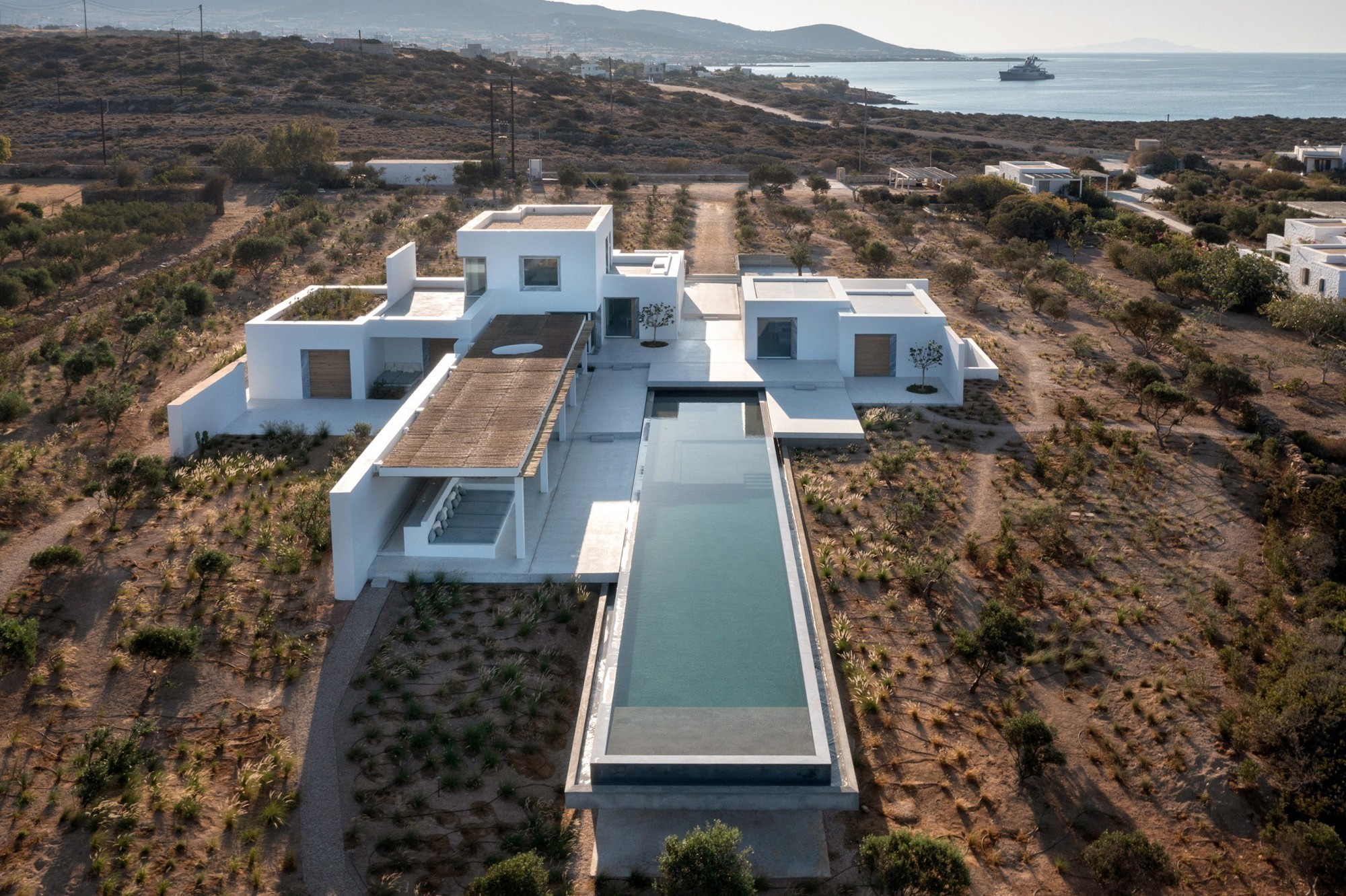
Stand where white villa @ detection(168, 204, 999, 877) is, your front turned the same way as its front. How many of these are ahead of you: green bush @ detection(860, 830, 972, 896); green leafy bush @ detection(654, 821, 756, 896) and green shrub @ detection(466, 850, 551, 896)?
3

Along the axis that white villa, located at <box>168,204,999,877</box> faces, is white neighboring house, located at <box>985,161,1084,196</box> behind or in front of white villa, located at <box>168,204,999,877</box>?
behind

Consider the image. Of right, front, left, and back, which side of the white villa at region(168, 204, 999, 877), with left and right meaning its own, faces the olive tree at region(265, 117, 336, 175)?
back

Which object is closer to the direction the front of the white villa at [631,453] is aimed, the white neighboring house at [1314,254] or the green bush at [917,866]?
the green bush

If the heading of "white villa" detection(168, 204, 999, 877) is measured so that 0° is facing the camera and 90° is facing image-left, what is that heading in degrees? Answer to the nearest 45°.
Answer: approximately 0°

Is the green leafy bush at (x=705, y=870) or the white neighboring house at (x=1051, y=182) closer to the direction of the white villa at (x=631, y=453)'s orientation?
the green leafy bush

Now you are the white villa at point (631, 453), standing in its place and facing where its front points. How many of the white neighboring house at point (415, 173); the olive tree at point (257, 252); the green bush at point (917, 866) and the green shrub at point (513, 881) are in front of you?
2
